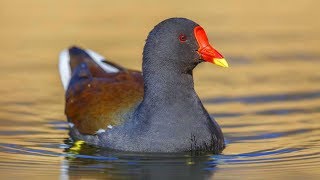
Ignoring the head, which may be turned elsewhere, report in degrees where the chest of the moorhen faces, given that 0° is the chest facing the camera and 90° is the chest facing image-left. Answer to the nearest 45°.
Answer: approximately 315°
